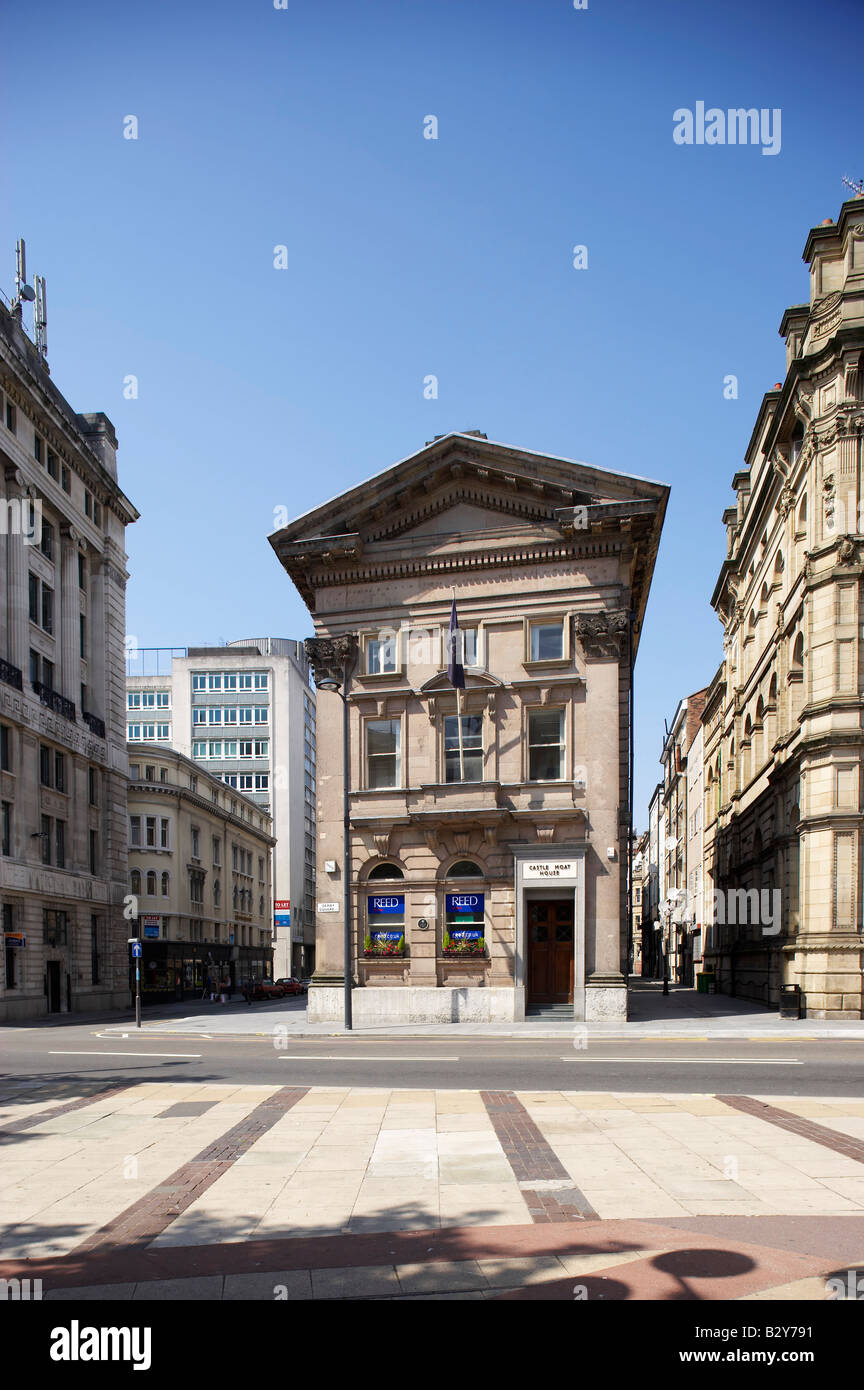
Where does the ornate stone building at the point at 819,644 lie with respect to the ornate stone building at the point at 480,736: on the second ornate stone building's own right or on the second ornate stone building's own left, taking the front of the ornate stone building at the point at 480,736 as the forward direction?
on the second ornate stone building's own left

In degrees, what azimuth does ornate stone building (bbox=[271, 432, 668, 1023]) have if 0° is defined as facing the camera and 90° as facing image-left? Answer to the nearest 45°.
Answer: approximately 0°
